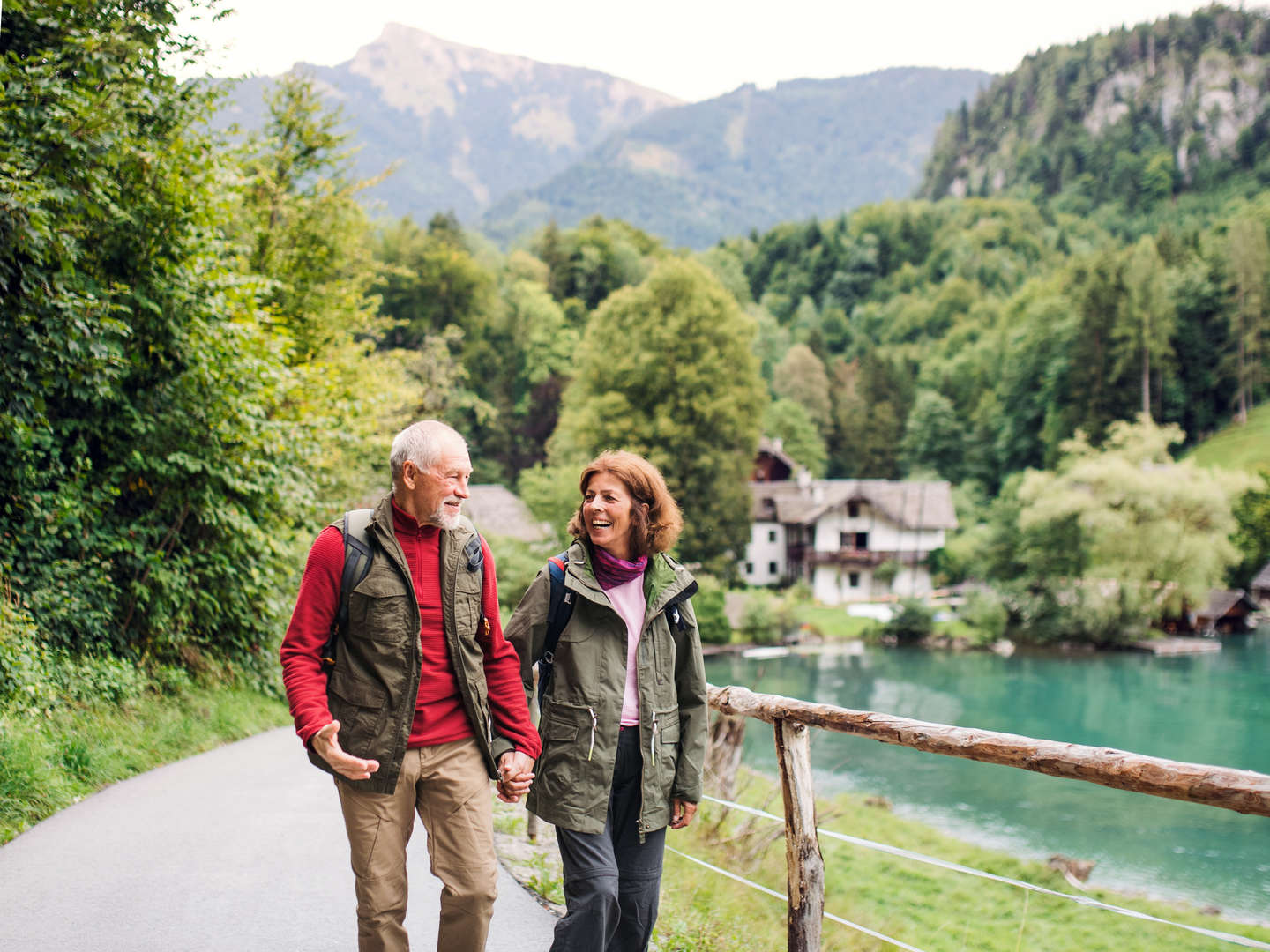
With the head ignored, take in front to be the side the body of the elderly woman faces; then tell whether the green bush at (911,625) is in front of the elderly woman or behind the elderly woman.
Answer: behind

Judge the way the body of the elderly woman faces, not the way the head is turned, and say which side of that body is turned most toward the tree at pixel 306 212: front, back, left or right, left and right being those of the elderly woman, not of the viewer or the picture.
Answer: back

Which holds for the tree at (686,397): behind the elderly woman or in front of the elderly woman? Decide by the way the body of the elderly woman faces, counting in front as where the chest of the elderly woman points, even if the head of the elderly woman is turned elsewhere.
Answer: behind

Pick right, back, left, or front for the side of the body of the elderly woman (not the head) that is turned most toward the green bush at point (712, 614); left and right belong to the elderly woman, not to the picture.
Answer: back

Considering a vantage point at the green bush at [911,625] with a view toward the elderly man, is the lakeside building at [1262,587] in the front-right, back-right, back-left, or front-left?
back-left

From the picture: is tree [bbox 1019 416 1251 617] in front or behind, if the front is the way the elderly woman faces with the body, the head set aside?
behind

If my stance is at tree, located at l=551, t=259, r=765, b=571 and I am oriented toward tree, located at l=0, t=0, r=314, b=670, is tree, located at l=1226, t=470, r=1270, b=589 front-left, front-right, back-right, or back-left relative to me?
back-left

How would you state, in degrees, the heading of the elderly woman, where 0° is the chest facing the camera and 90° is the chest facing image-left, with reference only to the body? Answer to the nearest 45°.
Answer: approximately 0°
